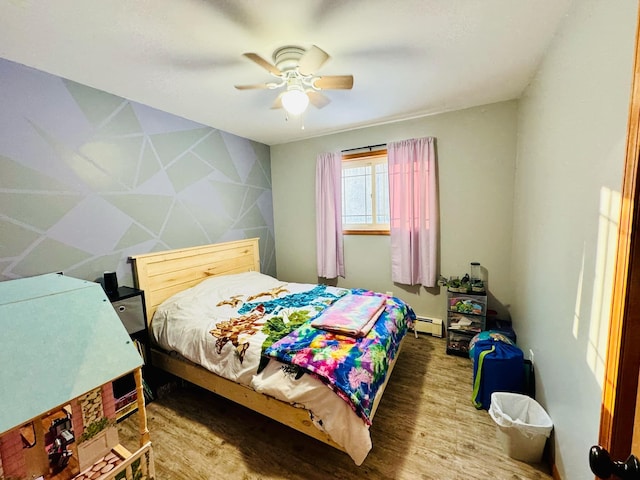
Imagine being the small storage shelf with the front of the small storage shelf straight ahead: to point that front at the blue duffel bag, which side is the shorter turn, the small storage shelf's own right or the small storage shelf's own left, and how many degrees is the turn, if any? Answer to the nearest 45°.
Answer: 0° — it already faces it

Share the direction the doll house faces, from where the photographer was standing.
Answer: facing the viewer and to the right of the viewer

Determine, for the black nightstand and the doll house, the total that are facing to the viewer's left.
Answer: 0

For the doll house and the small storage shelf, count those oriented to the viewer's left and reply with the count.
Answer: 0

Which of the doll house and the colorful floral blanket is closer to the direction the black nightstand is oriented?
the colorful floral blanket

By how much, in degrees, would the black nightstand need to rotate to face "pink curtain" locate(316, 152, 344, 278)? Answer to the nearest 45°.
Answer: approximately 45° to its left

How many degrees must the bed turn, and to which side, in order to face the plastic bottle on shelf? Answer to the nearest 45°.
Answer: approximately 45° to its left

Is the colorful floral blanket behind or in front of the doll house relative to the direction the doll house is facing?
in front

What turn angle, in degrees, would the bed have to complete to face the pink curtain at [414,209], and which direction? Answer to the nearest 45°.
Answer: approximately 90° to its left

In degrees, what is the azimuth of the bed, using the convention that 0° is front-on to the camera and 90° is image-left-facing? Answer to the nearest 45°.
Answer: approximately 315°

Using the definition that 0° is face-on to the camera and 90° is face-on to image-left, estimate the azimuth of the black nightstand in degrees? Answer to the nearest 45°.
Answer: approximately 315°
